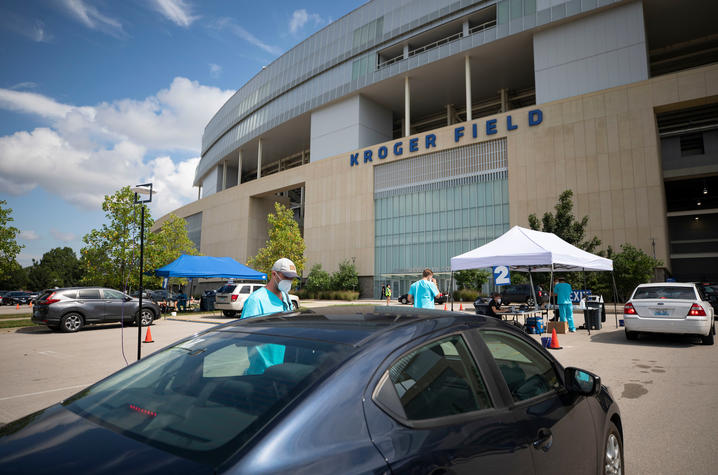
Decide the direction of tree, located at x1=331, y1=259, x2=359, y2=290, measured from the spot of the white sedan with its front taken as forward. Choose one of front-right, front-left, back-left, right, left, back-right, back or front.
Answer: front-left

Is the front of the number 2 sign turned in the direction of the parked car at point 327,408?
yes

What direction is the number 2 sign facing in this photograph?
toward the camera

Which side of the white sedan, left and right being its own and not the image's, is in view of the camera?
back

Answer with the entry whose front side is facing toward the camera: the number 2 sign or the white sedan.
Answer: the number 2 sign

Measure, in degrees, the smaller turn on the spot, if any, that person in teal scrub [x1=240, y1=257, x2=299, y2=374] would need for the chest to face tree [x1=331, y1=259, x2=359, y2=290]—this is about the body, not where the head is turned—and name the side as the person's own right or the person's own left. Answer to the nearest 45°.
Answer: approximately 135° to the person's own left

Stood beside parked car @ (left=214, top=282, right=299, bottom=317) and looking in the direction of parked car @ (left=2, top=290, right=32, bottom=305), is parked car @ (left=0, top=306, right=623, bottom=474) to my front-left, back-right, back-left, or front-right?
back-left

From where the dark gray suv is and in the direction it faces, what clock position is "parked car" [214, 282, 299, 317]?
The parked car is roughly at 11 o'clock from the dark gray suv.

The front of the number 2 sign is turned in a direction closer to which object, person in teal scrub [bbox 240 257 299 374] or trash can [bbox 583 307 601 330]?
the person in teal scrub

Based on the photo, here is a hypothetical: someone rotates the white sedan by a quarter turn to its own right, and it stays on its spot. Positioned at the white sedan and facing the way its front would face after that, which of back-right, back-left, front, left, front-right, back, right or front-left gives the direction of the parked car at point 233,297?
back

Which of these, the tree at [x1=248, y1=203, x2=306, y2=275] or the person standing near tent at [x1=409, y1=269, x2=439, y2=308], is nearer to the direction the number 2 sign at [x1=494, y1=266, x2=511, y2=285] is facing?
the person standing near tent

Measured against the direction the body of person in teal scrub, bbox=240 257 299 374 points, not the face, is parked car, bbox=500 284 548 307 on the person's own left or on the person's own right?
on the person's own left

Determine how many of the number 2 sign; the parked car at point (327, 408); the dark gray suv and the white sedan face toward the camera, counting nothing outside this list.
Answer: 1

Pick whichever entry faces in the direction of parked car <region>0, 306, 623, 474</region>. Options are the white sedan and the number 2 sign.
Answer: the number 2 sign

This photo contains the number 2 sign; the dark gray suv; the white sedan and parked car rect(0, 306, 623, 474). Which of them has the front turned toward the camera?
the number 2 sign
